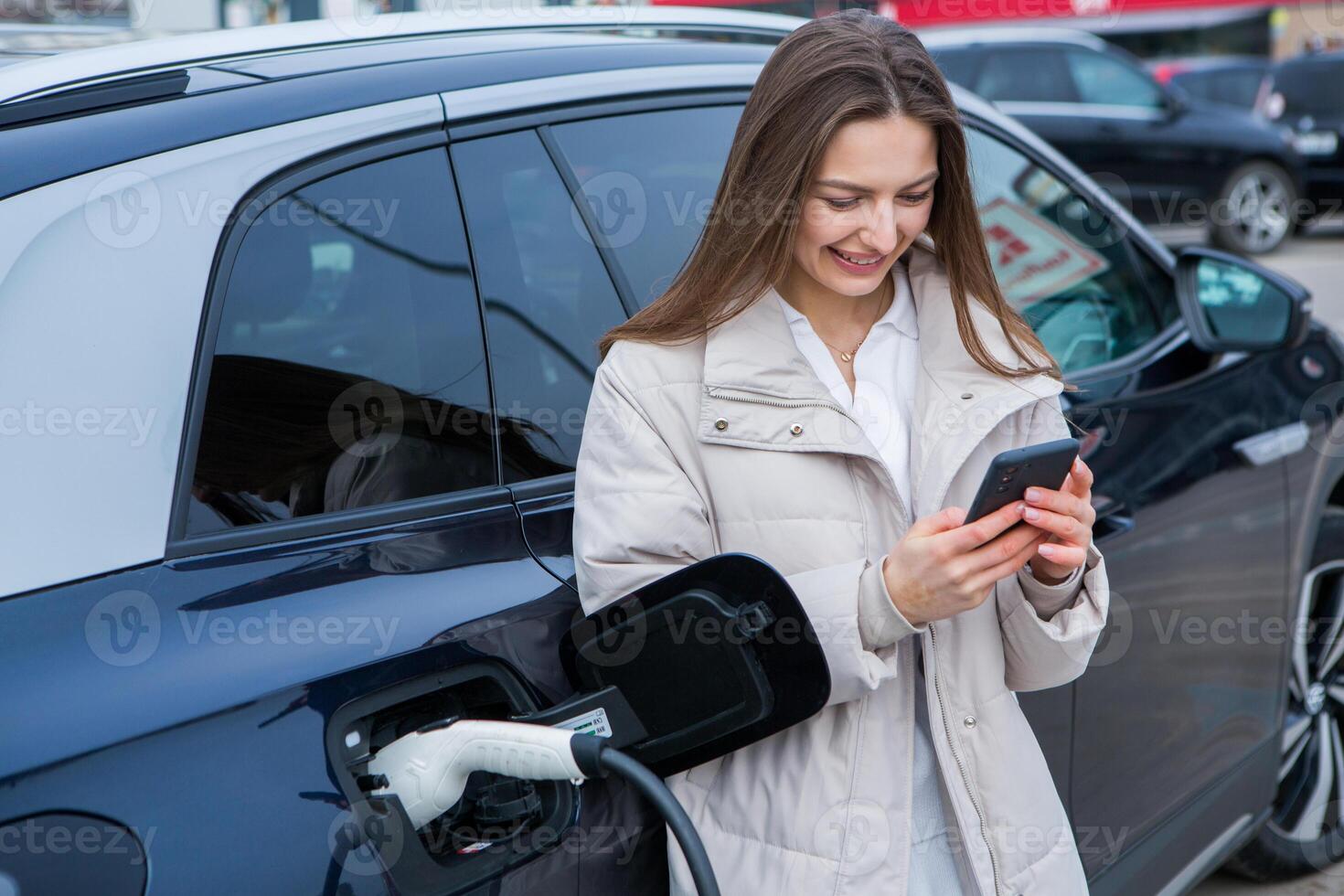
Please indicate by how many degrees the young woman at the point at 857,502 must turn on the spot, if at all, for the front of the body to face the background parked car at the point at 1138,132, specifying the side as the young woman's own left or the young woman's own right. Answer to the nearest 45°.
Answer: approximately 135° to the young woman's own left

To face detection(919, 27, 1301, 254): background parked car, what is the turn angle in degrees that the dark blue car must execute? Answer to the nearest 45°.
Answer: approximately 45° to its left

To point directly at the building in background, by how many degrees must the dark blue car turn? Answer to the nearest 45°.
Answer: approximately 45° to its left

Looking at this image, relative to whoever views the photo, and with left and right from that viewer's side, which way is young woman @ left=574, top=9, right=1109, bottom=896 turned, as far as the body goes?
facing the viewer and to the right of the viewer

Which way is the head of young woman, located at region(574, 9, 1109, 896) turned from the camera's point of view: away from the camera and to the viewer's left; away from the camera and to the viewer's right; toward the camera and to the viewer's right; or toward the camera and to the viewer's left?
toward the camera and to the viewer's right

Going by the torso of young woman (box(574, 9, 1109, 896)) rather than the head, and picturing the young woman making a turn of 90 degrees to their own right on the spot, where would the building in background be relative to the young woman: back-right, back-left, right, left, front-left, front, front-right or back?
back-right

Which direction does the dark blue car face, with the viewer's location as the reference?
facing away from the viewer and to the right of the viewer

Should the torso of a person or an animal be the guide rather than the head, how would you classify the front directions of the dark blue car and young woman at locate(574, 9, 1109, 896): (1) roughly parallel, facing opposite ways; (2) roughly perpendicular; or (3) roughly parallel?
roughly perpendicular
